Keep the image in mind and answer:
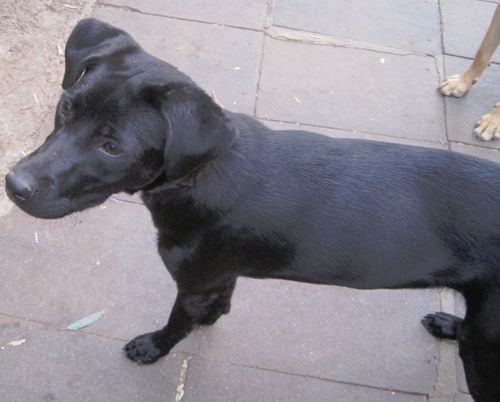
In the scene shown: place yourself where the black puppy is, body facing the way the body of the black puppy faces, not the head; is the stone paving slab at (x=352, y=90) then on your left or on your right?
on your right

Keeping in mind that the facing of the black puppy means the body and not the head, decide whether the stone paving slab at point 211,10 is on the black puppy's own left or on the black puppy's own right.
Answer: on the black puppy's own right

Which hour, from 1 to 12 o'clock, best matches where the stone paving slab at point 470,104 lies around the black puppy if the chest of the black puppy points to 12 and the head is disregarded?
The stone paving slab is roughly at 4 o'clock from the black puppy.

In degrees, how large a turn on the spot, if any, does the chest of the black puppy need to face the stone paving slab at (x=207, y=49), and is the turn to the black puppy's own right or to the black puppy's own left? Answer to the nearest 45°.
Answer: approximately 90° to the black puppy's own right

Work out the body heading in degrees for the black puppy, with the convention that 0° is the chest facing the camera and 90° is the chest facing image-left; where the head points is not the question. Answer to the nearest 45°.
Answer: approximately 90°
